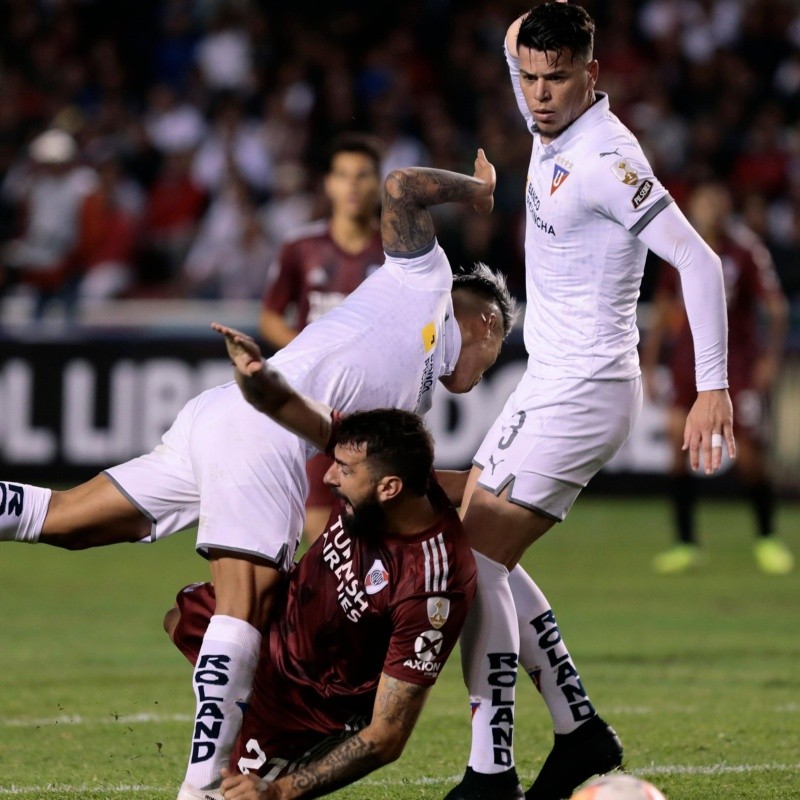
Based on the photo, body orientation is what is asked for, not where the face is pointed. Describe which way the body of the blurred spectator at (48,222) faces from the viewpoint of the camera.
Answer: toward the camera

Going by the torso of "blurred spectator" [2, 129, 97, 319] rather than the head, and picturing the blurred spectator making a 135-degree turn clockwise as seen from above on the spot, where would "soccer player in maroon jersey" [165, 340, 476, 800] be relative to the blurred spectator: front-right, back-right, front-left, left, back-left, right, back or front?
back-left

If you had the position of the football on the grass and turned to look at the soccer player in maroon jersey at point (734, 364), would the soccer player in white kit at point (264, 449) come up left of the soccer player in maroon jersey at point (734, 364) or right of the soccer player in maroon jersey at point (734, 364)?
left

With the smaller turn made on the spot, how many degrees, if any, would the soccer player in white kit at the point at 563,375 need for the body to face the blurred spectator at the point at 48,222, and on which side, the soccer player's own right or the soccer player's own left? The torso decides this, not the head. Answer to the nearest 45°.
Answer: approximately 90° to the soccer player's own right

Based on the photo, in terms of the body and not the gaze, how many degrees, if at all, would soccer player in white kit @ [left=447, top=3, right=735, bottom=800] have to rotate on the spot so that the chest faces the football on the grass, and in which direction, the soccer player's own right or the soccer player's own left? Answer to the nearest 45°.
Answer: approximately 45° to the soccer player's own left

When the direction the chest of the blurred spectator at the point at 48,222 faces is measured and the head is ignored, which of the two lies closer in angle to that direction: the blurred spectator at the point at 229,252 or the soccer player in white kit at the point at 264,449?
the soccer player in white kit

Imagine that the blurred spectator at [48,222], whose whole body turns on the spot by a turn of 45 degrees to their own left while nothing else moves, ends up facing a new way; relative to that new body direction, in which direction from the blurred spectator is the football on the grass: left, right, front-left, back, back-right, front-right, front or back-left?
front-right

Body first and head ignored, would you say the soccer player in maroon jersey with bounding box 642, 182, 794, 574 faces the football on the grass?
yes

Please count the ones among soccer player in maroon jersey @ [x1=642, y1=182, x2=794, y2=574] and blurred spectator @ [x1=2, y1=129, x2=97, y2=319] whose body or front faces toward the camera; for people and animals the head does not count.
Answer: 2

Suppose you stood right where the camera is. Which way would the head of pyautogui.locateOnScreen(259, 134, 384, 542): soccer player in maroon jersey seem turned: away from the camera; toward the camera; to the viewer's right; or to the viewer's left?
toward the camera

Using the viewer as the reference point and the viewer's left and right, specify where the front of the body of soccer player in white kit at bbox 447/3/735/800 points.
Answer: facing the viewer and to the left of the viewer

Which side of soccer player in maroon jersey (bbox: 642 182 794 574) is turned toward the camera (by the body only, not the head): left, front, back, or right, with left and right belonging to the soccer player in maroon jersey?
front

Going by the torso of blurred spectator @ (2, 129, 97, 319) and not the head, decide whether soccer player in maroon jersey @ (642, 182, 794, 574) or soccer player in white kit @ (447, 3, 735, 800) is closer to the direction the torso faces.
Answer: the soccer player in white kit

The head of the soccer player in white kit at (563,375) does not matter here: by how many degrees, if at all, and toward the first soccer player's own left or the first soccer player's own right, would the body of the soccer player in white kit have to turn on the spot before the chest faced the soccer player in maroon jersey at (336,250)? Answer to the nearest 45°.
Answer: approximately 135° to the first soccer player's own right

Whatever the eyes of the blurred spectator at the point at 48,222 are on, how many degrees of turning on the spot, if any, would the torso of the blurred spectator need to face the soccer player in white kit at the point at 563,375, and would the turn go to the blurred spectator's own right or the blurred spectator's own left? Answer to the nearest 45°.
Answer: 0° — they already face them

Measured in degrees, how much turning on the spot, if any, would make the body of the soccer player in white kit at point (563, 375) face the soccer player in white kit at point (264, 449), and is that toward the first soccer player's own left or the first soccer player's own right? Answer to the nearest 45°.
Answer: approximately 45° to the first soccer player's own right

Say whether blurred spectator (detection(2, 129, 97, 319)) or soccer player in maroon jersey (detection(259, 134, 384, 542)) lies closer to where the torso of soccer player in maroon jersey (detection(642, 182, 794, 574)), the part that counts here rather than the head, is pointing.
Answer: the soccer player in maroon jersey
